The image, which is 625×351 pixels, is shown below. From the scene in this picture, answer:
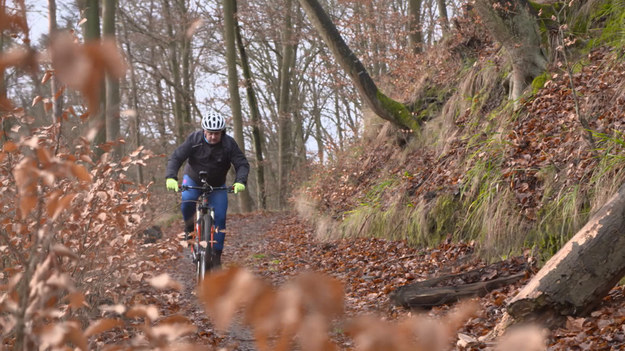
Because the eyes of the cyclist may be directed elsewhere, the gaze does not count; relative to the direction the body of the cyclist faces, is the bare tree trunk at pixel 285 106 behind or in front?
behind

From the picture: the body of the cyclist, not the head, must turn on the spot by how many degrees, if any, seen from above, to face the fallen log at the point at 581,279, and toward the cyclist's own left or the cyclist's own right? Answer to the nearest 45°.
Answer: approximately 45° to the cyclist's own left

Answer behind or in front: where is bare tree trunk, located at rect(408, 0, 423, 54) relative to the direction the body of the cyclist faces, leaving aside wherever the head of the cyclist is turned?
behind

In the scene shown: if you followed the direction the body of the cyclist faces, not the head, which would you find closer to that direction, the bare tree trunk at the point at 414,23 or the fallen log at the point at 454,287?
the fallen log

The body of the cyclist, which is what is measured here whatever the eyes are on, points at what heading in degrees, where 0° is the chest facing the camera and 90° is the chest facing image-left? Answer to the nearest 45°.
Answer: approximately 0°

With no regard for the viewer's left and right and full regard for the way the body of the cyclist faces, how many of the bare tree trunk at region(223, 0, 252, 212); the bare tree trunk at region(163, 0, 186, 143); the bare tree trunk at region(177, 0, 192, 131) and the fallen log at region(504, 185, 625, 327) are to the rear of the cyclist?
3

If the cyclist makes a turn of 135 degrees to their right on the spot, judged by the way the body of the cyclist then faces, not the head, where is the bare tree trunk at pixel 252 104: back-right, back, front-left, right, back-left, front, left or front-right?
front-right

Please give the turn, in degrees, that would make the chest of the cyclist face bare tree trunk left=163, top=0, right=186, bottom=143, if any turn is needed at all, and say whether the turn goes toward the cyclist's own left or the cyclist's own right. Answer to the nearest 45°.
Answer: approximately 180°

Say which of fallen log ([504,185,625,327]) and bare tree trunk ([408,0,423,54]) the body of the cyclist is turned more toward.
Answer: the fallen log
